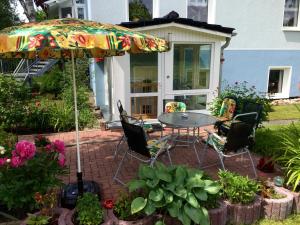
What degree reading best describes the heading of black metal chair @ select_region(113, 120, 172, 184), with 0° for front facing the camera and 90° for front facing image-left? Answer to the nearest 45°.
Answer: approximately 225°

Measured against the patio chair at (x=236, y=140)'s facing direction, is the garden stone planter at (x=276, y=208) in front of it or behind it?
behind

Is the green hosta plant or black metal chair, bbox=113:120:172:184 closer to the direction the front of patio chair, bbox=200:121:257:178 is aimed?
the black metal chair

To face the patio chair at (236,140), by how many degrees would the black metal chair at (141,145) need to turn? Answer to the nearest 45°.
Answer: approximately 45° to its right

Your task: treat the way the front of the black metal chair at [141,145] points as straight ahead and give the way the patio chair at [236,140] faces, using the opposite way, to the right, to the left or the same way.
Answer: to the left

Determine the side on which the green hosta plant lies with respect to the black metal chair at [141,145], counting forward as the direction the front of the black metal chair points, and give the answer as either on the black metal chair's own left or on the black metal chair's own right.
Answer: on the black metal chair's own right

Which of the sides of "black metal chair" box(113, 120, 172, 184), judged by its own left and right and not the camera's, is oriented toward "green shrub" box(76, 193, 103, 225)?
back

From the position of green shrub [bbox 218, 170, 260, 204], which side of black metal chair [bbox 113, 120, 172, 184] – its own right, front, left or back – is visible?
right

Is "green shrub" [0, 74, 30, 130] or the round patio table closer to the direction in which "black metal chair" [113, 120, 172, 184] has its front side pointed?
the round patio table

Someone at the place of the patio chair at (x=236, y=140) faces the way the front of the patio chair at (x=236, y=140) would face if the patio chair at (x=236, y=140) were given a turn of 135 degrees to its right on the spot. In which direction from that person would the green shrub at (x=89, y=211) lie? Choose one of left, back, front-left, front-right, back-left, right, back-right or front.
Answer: back-right

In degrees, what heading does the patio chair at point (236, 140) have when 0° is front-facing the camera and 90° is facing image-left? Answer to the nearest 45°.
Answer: approximately 135°
